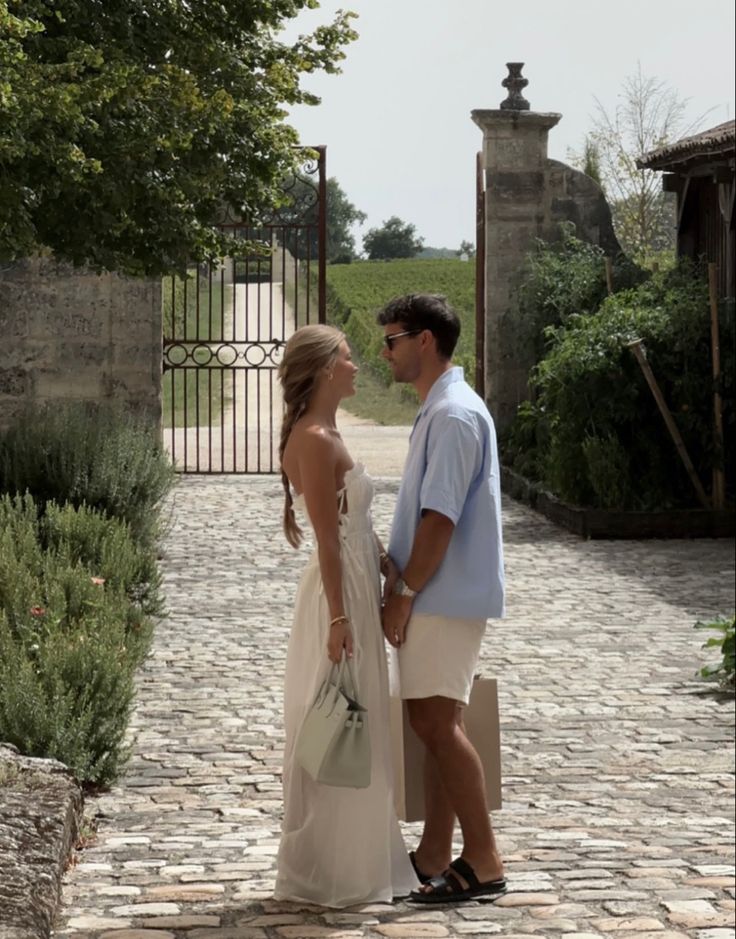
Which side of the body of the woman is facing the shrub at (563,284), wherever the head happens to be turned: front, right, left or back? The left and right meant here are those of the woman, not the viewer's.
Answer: left

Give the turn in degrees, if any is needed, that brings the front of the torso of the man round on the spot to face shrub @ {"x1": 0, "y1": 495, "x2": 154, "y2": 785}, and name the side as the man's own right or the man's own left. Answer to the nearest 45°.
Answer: approximately 45° to the man's own right

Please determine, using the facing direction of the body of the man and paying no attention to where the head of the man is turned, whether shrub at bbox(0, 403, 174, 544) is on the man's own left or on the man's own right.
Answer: on the man's own right

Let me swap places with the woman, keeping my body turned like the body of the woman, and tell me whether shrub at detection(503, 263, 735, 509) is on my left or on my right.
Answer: on my left

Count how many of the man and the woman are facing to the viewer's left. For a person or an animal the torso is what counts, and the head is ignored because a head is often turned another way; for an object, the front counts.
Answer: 1

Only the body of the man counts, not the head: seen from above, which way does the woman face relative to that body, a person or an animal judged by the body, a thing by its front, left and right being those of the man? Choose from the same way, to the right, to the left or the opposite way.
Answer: the opposite way

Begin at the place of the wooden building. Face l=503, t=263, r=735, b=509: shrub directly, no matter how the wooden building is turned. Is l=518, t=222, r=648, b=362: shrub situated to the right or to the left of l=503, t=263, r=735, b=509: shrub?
right

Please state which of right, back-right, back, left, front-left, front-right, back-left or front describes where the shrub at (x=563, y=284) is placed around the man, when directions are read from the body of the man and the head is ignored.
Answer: right

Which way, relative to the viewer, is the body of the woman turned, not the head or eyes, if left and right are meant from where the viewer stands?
facing to the right of the viewer

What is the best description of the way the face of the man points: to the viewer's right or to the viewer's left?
to the viewer's left

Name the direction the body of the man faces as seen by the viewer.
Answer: to the viewer's left
